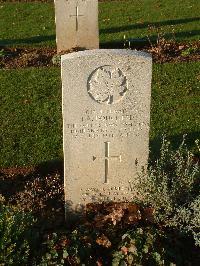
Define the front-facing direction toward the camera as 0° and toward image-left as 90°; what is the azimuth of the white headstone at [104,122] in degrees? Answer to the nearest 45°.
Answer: approximately 0°

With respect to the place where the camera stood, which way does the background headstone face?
facing the viewer

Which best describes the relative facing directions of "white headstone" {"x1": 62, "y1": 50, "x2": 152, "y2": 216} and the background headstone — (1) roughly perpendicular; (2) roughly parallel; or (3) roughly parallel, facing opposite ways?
roughly parallel

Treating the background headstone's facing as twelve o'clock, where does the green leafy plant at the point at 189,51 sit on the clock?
The green leafy plant is roughly at 9 o'clock from the background headstone.

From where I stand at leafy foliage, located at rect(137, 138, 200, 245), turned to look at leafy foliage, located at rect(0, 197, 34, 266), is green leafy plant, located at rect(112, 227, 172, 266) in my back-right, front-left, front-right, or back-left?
front-left

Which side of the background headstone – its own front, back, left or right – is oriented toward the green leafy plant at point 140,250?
front

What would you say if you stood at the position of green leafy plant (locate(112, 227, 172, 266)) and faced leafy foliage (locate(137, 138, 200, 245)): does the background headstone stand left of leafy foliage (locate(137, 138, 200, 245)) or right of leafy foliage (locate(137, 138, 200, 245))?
left

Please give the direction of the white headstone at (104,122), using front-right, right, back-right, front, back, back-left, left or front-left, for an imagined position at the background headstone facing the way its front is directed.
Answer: front

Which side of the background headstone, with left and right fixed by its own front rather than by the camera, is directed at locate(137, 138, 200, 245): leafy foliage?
front

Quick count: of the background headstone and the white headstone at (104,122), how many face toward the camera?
2

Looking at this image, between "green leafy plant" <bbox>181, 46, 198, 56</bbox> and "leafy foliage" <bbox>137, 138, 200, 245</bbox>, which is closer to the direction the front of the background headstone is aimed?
the leafy foliage

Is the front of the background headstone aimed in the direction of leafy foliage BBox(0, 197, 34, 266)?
yes

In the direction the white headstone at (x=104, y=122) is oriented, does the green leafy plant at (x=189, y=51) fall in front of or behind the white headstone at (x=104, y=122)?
behind
